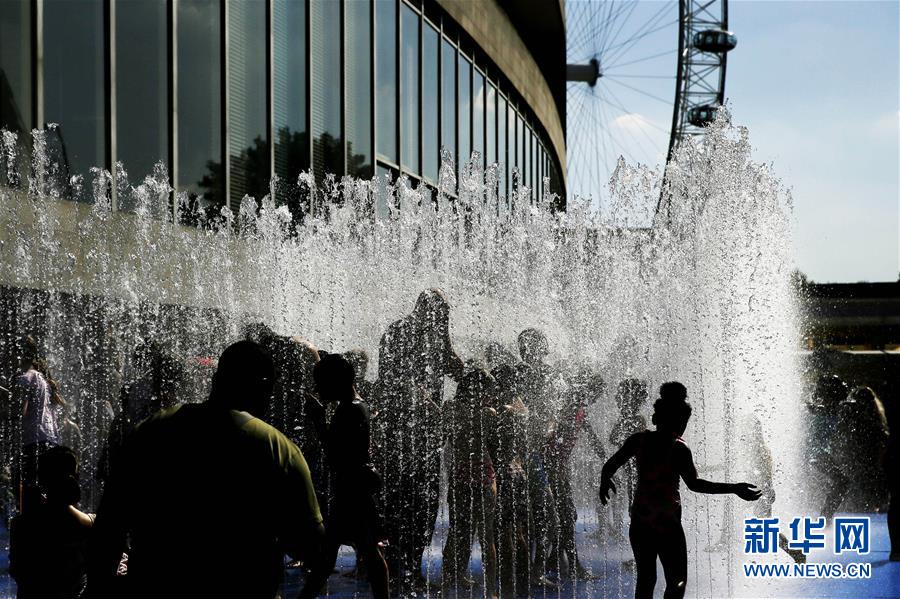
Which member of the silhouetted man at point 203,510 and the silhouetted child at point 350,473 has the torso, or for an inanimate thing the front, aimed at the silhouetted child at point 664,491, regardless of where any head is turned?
the silhouetted man

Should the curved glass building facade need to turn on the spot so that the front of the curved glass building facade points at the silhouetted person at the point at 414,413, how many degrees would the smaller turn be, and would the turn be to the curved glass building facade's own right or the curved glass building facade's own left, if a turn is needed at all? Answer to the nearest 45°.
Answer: approximately 45° to the curved glass building facade's own right
